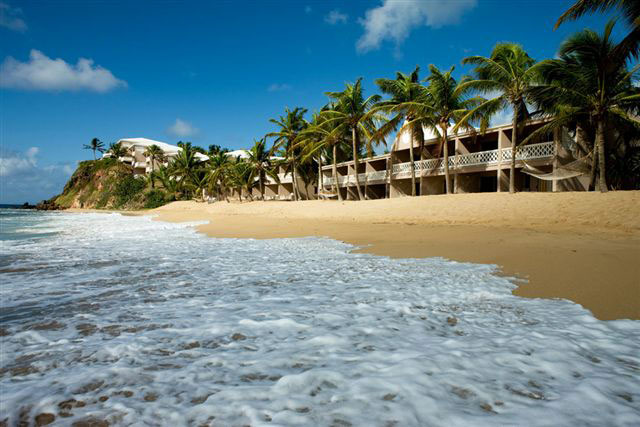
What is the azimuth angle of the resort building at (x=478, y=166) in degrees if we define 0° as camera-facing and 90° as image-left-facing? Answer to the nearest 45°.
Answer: approximately 45°

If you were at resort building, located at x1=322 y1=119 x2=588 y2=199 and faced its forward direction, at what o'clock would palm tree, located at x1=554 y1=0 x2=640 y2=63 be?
The palm tree is roughly at 10 o'clock from the resort building.

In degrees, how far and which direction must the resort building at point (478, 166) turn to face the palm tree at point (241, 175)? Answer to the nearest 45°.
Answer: approximately 45° to its right

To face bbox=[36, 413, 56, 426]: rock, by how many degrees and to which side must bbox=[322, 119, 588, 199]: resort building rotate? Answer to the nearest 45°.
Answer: approximately 45° to its left

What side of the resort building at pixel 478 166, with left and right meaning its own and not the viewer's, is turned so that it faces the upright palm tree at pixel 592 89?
left

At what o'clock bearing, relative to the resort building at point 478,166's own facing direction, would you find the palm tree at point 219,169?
The palm tree is roughly at 2 o'clock from the resort building.

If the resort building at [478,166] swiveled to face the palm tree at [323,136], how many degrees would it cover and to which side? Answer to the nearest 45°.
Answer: approximately 45° to its right

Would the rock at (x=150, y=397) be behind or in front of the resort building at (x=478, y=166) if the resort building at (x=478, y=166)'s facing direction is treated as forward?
in front

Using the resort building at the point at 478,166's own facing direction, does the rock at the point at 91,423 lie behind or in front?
in front
